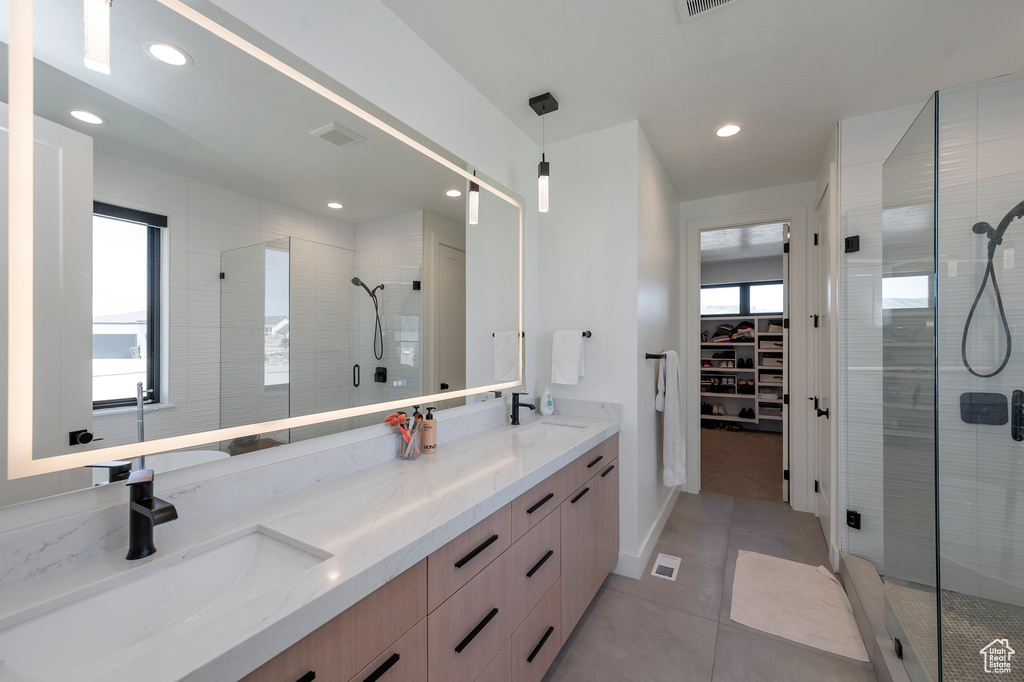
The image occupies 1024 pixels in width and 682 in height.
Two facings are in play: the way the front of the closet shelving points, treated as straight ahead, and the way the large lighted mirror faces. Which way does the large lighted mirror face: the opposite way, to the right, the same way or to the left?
to the left

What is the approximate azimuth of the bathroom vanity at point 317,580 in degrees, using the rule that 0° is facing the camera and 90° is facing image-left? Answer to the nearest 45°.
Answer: approximately 315°

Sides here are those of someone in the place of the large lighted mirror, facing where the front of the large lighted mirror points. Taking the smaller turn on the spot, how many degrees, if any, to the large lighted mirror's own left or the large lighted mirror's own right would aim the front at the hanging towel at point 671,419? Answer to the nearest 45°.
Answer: approximately 45° to the large lighted mirror's own left

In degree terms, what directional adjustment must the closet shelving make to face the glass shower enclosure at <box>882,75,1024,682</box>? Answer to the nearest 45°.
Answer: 0° — it already faces it

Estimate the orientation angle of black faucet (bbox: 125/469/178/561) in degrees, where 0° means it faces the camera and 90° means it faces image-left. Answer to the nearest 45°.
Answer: approximately 315°

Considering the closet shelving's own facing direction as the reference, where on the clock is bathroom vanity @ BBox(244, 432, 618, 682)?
The bathroom vanity is roughly at 12 o'clock from the closet shelving.

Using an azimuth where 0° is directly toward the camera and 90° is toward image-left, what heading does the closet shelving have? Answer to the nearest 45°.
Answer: approximately 0°

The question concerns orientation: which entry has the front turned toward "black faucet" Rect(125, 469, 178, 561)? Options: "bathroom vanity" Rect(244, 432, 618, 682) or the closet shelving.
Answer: the closet shelving
